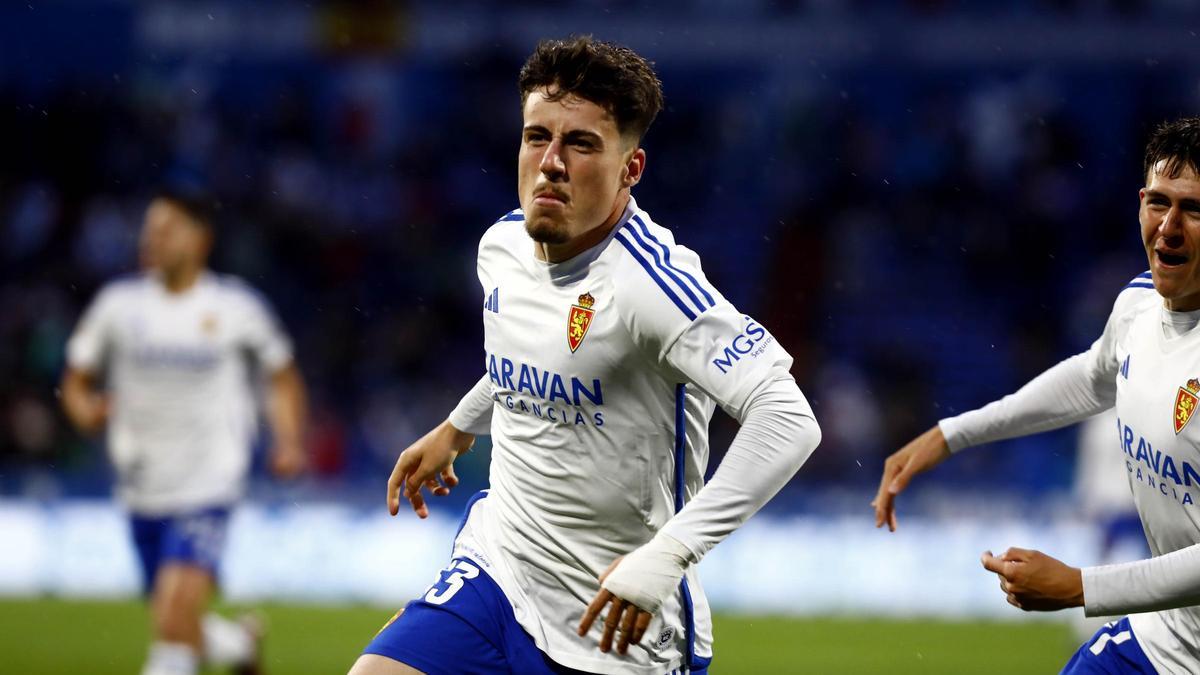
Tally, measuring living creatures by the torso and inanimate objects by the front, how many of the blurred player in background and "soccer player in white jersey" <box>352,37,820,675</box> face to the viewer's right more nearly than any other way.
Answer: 0

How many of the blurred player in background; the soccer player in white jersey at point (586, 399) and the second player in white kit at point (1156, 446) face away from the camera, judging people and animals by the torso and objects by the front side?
0

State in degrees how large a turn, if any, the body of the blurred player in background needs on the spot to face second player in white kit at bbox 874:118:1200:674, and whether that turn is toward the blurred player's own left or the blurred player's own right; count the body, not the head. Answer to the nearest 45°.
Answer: approximately 45° to the blurred player's own left

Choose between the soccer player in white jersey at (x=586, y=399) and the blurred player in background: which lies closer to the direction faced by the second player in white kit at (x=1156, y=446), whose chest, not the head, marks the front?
the soccer player in white jersey

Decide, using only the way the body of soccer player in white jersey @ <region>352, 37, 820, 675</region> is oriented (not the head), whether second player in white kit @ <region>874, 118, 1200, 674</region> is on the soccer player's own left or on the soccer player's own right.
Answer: on the soccer player's own left

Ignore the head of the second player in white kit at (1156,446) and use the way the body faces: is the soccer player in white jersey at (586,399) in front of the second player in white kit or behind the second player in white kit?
in front

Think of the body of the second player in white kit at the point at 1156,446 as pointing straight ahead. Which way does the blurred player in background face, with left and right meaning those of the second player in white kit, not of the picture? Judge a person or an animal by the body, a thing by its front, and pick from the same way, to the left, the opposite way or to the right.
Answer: to the left

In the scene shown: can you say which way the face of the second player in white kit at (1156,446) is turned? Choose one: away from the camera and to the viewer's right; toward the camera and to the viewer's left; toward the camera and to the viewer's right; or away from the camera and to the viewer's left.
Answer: toward the camera and to the viewer's left

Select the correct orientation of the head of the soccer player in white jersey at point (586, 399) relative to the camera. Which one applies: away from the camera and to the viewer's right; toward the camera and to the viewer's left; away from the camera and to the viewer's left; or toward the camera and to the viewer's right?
toward the camera and to the viewer's left

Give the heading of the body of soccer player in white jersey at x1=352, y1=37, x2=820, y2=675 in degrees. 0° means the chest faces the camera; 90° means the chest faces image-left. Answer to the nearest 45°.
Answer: approximately 45°

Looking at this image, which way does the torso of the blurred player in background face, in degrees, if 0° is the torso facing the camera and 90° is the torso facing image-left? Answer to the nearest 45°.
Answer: approximately 0°

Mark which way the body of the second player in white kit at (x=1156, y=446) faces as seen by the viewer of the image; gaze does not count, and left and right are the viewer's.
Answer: facing the viewer and to the left of the viewer
